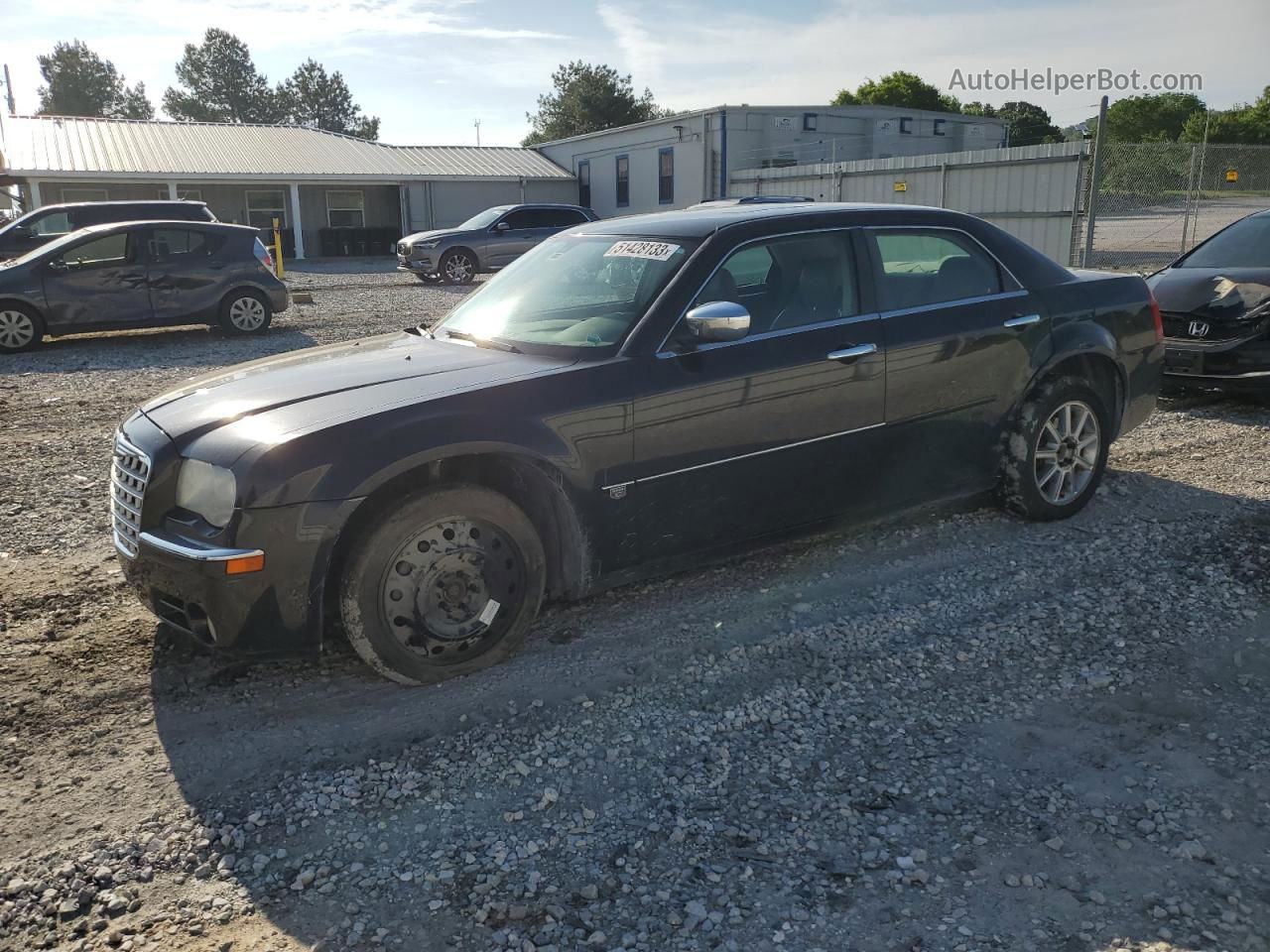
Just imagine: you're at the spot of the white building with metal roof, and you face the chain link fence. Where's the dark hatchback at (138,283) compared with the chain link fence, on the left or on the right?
right

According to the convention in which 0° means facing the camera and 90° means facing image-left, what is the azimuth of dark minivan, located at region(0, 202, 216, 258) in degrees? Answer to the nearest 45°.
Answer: approximately 90°

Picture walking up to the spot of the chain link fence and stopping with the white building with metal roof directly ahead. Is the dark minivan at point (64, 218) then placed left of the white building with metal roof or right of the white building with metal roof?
left

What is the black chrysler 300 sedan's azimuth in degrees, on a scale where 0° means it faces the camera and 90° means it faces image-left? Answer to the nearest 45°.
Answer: approximately 45°

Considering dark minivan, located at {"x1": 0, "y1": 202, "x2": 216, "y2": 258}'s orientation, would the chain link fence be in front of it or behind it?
behind

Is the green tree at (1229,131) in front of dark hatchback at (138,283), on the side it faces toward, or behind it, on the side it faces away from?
behind

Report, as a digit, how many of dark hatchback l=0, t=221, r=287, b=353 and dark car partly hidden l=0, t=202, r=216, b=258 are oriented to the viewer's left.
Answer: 2

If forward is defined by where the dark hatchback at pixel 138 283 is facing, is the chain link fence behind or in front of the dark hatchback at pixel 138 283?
behind

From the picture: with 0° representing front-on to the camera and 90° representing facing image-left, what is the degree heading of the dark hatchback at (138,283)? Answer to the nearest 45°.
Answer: approximately 90°

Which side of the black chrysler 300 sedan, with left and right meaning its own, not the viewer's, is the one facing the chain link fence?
back
